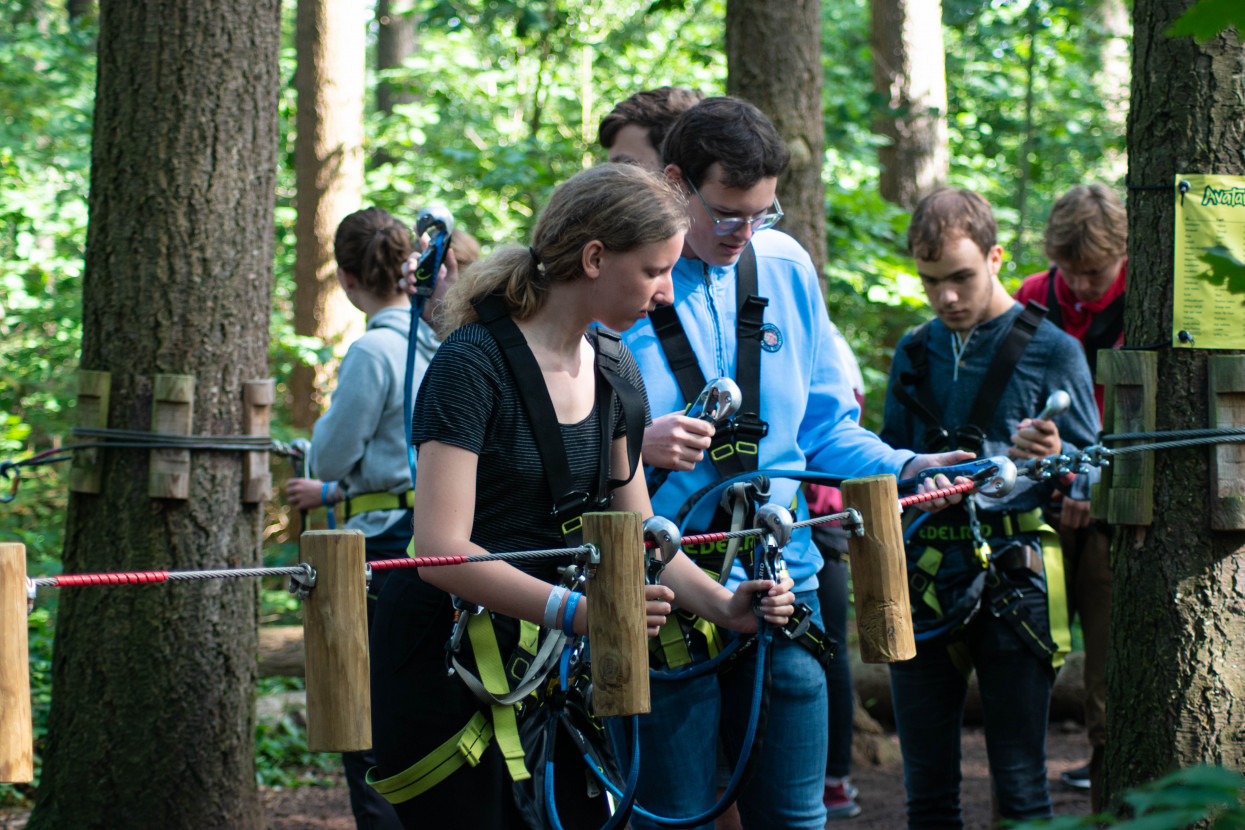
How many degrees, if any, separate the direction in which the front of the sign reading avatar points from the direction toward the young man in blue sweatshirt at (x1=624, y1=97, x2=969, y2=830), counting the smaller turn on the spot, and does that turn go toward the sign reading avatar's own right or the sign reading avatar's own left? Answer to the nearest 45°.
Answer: approximately 45° to the sign reading avatar's own right

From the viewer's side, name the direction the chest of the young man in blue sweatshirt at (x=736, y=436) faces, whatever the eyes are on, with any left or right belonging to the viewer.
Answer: facing the viewer

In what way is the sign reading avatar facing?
toward the camera

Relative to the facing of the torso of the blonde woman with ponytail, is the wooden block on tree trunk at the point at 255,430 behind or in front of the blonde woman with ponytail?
behind

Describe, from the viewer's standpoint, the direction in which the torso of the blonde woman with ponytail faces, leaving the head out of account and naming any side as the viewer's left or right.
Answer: facing the viewer and to the right of the viewer

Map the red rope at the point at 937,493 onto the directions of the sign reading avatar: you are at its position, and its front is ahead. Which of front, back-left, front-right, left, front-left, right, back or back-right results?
front-right

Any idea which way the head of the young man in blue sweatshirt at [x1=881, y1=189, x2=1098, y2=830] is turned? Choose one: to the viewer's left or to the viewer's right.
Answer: to the viewer's left

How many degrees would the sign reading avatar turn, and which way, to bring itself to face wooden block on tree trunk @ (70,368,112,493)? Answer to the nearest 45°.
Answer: approximately 90° to its right

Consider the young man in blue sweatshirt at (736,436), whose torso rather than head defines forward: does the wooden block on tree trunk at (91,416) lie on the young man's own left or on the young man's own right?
on the young man's own right

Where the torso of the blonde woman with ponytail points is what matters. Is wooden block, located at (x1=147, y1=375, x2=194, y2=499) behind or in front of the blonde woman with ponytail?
behind

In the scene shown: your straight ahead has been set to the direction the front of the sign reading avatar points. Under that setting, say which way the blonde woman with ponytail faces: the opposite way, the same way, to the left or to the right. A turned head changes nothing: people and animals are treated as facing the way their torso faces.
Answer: to the left

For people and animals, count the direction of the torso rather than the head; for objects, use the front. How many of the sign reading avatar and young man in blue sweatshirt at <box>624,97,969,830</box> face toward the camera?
2
